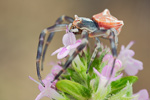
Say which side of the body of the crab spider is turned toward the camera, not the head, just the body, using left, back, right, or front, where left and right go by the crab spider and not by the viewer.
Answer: left
